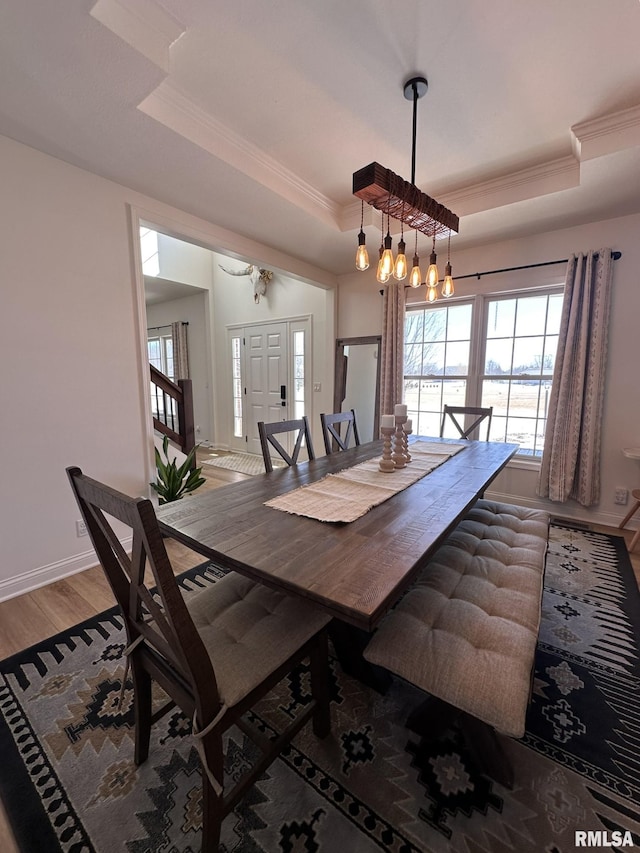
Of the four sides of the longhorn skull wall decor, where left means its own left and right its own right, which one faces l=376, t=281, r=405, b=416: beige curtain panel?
left

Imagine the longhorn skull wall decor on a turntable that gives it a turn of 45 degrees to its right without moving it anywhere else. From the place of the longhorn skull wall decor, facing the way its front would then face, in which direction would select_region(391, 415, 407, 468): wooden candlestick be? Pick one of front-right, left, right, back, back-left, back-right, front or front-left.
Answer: left

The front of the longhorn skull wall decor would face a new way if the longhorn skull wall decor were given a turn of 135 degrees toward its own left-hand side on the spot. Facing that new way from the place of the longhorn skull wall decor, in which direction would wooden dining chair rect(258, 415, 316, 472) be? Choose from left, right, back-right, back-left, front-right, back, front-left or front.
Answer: right

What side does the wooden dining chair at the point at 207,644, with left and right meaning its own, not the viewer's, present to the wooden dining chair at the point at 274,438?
front

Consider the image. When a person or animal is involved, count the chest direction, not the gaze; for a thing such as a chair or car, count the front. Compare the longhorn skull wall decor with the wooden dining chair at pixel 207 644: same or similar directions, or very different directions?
very different directions

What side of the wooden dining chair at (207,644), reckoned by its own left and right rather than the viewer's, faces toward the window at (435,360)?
front

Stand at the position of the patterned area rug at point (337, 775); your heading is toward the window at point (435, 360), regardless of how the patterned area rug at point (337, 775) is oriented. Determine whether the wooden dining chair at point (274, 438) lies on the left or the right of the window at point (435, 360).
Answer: left

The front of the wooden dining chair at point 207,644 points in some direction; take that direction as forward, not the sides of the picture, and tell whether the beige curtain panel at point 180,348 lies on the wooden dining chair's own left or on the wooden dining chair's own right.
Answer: on the wooden dining chair's own left

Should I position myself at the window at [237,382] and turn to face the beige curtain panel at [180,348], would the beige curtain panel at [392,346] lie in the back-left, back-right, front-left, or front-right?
back-left

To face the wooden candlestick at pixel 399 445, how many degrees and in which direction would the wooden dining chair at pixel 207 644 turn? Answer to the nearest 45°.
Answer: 0° — it already faces it

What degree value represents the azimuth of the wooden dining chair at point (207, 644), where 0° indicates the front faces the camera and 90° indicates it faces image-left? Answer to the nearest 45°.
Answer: approximately 225°
